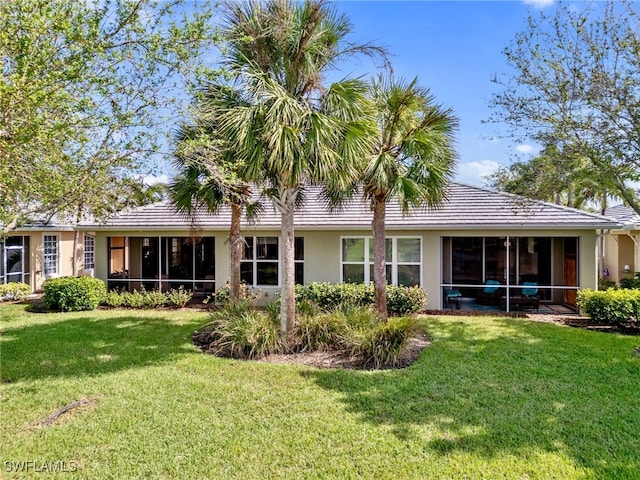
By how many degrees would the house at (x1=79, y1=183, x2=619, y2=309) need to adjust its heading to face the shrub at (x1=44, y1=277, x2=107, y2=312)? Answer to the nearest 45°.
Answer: approximately 90° to its left

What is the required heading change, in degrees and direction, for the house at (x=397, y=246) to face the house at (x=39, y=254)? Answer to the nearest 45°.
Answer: approximately 90° to its right

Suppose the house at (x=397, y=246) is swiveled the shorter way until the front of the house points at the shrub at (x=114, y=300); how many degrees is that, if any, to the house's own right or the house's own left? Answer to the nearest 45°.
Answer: approximately 90° to the house's own left

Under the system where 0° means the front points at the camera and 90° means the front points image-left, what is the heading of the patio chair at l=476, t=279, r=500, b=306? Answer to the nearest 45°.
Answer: approximately 45°

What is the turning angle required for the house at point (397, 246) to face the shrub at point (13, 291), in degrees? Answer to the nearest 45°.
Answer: approximately 90° to its left

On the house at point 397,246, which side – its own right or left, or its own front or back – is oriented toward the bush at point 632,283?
right
